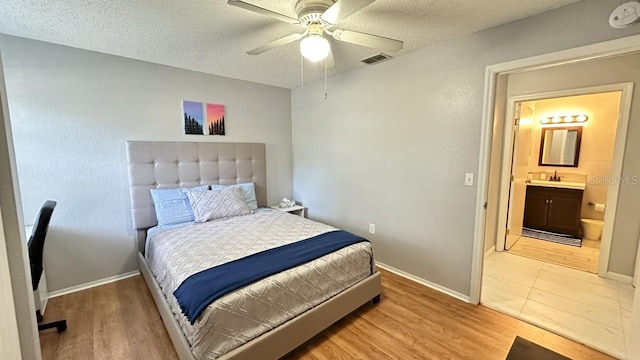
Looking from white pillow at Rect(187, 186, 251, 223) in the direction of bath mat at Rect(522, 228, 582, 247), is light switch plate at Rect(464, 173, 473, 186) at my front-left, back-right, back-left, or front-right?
front-right

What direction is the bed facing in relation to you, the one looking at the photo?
facing the viewer and to the right of the viewer

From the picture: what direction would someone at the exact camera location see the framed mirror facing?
facing the viewer

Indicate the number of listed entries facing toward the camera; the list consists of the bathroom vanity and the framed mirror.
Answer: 2

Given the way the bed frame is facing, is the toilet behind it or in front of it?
in front

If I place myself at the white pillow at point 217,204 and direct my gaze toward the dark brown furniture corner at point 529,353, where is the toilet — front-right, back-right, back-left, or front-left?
front-left

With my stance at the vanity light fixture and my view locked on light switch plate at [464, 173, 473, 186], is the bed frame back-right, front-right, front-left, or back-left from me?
front-right

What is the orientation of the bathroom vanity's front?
toward the camera

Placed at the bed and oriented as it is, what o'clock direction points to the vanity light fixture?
The vanity light fixture is roughly at 10 o'clock from the bed.

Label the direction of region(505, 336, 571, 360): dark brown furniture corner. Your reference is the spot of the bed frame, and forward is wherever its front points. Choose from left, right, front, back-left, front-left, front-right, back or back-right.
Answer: front

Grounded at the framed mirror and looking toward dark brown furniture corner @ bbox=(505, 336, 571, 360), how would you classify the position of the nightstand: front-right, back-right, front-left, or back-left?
front-right

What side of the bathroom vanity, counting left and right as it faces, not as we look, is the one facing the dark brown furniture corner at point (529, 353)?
front
